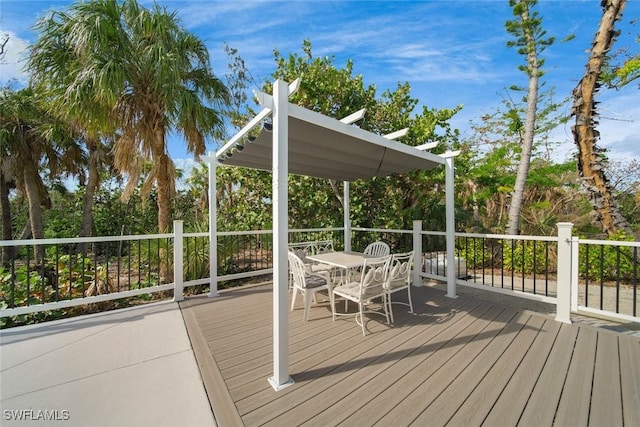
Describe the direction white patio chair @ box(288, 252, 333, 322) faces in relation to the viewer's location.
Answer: facing away from the viewer and to the right of the viewer

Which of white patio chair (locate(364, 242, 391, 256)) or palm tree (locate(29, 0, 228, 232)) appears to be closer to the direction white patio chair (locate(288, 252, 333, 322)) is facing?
the white patio chair

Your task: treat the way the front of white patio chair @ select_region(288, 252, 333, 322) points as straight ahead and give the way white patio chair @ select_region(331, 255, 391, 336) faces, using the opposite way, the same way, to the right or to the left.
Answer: to the left

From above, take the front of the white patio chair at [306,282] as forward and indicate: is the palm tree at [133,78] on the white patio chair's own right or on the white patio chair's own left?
on the white patio chair's own left

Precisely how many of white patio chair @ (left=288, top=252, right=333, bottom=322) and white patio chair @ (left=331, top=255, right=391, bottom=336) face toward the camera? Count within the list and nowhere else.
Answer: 0

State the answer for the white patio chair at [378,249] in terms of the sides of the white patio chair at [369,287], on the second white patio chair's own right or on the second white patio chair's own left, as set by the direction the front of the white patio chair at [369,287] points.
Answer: on the second white patio chair's own right

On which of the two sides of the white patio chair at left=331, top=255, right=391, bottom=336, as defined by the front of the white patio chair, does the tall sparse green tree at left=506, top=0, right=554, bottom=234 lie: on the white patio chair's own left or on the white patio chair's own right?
on the white patio chair's own right

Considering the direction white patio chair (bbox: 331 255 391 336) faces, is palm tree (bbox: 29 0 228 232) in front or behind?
in front

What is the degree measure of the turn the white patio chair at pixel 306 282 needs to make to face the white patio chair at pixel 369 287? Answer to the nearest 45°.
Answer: approximately 45° to its right

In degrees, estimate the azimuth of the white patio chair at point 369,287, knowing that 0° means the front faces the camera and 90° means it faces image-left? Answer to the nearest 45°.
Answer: approximately 135°

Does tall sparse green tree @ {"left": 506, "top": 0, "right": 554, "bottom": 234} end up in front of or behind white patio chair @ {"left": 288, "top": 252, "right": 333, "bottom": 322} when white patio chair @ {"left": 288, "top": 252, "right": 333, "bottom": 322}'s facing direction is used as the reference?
in front
